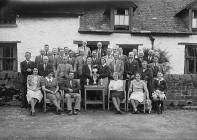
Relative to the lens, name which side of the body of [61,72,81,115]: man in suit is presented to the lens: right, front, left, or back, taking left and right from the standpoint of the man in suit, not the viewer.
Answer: front

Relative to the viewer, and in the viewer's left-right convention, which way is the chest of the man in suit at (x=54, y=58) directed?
facing the viewer

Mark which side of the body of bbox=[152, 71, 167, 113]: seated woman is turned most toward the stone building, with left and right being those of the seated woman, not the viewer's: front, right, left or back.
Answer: back

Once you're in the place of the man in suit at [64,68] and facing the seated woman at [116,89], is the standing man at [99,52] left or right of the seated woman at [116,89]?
left

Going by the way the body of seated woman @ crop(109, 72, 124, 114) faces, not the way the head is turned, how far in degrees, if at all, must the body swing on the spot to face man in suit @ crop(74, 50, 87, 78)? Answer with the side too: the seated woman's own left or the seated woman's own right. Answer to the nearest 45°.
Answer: approximately 90° to the seated woman's own right

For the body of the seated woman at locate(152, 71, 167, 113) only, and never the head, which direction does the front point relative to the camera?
toward the camera

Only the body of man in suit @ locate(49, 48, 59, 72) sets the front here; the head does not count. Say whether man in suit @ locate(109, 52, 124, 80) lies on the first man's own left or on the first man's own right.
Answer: on the first man's own left

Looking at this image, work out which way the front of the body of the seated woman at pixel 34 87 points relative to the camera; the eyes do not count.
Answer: toward the camera

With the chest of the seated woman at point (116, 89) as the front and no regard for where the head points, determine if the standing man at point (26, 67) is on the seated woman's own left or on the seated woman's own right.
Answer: on the seated woman's own right

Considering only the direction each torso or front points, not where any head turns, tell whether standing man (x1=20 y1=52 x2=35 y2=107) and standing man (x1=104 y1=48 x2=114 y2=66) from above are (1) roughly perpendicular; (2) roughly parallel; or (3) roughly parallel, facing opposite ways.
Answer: roughly parallel

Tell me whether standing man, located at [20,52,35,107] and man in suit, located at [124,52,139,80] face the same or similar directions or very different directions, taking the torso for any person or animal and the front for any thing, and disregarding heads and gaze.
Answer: same or similar directions

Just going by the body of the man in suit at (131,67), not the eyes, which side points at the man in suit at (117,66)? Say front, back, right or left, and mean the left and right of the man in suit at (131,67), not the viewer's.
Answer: right

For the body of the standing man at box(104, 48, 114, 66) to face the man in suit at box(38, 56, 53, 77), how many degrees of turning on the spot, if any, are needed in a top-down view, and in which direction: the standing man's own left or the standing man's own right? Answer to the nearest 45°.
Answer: approximately 90° to the standing man's own right

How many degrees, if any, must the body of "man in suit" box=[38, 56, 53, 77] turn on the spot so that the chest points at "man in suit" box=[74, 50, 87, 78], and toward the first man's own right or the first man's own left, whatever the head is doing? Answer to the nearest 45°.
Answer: approximately 90° to the first man's own left
